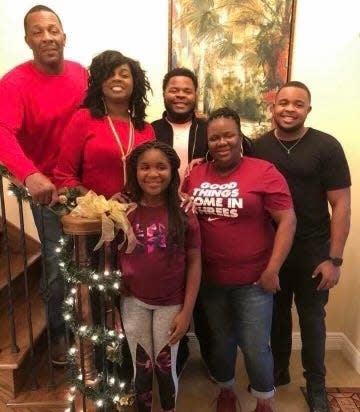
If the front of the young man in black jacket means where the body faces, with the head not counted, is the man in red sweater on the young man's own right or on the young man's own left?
on the young man's own right

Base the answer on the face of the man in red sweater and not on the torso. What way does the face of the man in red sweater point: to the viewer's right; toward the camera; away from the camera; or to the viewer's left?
toward the camera

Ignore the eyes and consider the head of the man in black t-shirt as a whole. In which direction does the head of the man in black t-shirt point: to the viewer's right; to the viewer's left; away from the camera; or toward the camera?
toward the camera

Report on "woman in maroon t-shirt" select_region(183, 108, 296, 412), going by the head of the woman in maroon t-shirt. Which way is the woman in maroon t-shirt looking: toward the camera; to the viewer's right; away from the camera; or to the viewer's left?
toward the camera

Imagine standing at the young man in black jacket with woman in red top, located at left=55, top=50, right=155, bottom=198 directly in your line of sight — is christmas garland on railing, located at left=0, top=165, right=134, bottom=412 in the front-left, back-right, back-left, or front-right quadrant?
front-left

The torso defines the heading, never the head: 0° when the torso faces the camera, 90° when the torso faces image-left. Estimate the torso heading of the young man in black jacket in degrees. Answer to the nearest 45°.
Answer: approximately 0°
